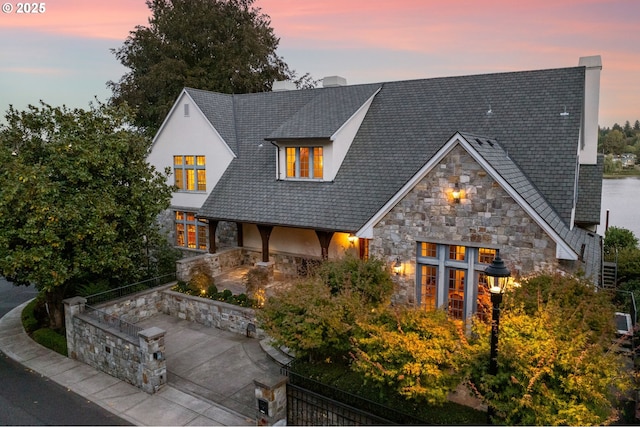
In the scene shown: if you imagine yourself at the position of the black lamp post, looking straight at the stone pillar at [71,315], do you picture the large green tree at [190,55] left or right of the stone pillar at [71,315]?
right

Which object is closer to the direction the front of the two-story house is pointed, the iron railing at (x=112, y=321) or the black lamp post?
the iron railing

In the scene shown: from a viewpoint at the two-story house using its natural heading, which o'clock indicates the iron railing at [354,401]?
The iron railing is roughly at 11 o'clock from the two-story house.

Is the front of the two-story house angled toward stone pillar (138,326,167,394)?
yes

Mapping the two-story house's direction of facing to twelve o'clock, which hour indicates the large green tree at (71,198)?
The large green tree is roughly at 1 o'clock from the two-story house.

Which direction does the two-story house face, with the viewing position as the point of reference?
facing the viewer and to the left of the viewer

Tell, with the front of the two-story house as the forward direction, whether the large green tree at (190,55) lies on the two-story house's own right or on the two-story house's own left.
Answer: on the two-story house's own right

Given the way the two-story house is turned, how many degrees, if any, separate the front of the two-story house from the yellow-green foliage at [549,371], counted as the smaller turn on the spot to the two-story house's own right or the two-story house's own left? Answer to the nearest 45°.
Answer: approximately 45° to the two-story house's own left

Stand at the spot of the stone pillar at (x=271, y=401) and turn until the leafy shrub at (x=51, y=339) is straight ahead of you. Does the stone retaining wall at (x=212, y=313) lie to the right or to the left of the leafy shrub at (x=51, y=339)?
right

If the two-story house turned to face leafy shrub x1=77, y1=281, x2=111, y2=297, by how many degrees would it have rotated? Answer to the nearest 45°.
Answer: approximately 45° to its right
